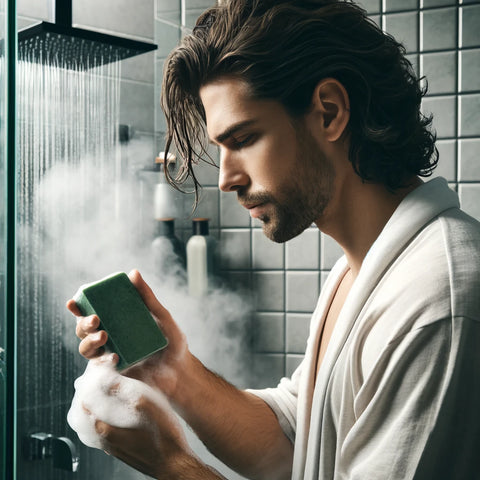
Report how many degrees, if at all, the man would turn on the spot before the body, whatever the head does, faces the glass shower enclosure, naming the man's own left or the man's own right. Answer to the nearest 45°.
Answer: approximately 45° to the man's own right

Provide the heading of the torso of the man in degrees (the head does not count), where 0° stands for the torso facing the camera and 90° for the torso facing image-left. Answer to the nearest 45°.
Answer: approximately 90°

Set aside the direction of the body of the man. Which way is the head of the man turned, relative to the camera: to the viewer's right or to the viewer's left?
to the viewer's left
